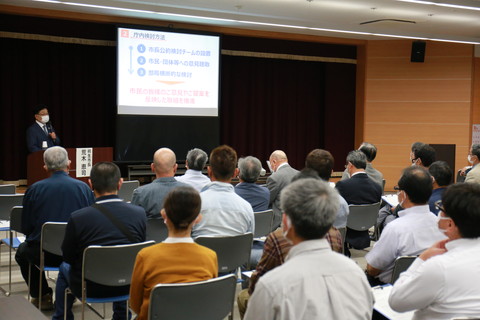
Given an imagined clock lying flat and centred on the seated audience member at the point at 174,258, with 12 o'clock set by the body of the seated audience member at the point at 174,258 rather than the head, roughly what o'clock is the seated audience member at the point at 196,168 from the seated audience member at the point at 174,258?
the seated audience member at the point at 196,168 is roughly at 12 o'clock from the seated audience member at the point at 174,258.

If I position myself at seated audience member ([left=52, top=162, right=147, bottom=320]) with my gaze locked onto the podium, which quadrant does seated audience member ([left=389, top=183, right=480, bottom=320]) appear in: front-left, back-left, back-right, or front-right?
back-right

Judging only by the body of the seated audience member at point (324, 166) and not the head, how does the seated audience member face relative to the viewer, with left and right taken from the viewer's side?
facing away from the viewer

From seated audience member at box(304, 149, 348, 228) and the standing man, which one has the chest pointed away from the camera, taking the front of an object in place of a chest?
the seated audience member

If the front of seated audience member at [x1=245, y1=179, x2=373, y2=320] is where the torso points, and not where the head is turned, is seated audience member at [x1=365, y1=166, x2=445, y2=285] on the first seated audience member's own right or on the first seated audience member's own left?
on the first seated audience member's own right

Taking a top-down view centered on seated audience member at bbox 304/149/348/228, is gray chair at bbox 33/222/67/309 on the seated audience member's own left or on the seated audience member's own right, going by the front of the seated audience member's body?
on the seated audience member's own left

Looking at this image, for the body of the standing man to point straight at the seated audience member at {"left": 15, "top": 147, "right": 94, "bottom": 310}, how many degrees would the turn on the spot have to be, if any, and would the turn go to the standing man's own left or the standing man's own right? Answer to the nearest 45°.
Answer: approximately 45° to the standing man's own right

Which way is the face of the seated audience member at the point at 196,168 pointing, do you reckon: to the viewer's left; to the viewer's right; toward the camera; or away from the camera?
away from the camera

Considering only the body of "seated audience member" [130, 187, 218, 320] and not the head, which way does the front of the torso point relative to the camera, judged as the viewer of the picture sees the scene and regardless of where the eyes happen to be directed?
away from the camera

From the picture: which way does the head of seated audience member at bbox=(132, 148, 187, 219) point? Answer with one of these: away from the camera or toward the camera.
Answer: away from the camera

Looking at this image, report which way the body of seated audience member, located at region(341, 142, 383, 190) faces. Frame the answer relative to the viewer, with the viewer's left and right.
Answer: facing away from the viewer and to the left of the viewer

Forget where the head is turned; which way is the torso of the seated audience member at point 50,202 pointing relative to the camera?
away from the camera

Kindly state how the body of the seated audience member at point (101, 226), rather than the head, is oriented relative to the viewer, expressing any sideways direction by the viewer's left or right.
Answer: facing away from the viewer

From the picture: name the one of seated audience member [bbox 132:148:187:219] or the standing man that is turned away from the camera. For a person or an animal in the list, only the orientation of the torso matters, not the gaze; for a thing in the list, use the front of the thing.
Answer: the seated audience member

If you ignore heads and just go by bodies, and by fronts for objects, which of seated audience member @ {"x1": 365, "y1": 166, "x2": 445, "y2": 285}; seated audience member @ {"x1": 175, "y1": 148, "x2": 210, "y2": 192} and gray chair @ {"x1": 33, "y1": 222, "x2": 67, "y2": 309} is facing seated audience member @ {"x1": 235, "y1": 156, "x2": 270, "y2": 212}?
seated audience member @ {"x1": 365, "y1": 166, "x2": 445, "y2": 285}

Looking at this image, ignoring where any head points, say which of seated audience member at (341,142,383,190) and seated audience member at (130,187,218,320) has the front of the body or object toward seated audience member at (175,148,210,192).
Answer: seated audience member at (130,187,218,320)

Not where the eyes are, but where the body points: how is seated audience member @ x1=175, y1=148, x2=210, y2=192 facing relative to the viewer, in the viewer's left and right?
facing away from the viewer

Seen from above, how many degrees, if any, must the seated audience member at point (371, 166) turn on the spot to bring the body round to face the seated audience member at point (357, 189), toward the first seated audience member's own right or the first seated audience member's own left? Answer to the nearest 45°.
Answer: approximately 135° to the first seated audience member's own left
